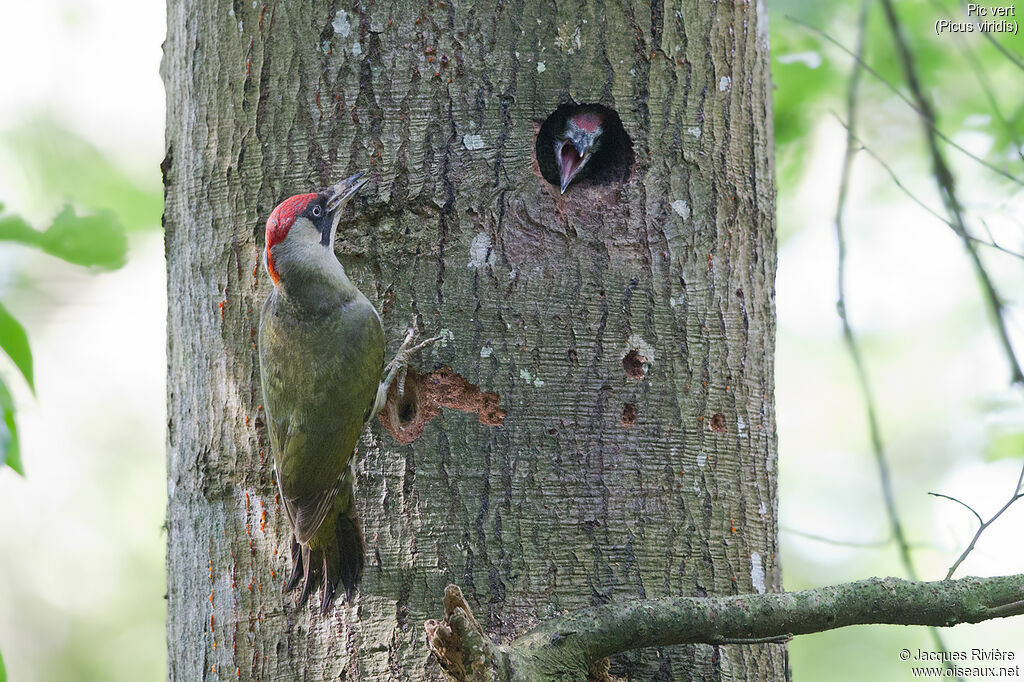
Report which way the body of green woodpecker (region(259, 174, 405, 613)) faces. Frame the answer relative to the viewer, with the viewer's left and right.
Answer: facing away from the viewer and to the right of the viewer

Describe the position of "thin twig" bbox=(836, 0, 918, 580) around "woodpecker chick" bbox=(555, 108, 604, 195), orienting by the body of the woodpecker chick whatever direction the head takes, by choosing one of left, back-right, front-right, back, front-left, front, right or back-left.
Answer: back

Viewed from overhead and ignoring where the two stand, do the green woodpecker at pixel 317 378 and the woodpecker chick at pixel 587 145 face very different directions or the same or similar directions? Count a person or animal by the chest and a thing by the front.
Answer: very different directions

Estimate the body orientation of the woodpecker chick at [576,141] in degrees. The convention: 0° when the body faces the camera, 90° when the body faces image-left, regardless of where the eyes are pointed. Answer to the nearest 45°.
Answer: approximately 45°

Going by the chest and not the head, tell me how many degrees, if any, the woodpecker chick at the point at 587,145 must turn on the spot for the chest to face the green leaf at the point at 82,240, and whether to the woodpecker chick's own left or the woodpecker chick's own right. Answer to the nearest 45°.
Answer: approximately 45° to the woodpecker chick's own right

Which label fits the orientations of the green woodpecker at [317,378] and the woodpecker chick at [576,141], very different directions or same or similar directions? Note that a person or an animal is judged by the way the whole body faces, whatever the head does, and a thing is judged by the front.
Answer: very different directions

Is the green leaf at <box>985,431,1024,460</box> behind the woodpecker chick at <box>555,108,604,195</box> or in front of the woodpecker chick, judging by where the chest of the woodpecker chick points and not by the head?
behind

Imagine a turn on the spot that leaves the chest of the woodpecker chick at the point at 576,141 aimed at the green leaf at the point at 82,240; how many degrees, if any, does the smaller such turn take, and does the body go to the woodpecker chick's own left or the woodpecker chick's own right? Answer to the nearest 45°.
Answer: approximately 45° to the woodpecker chick's own right
